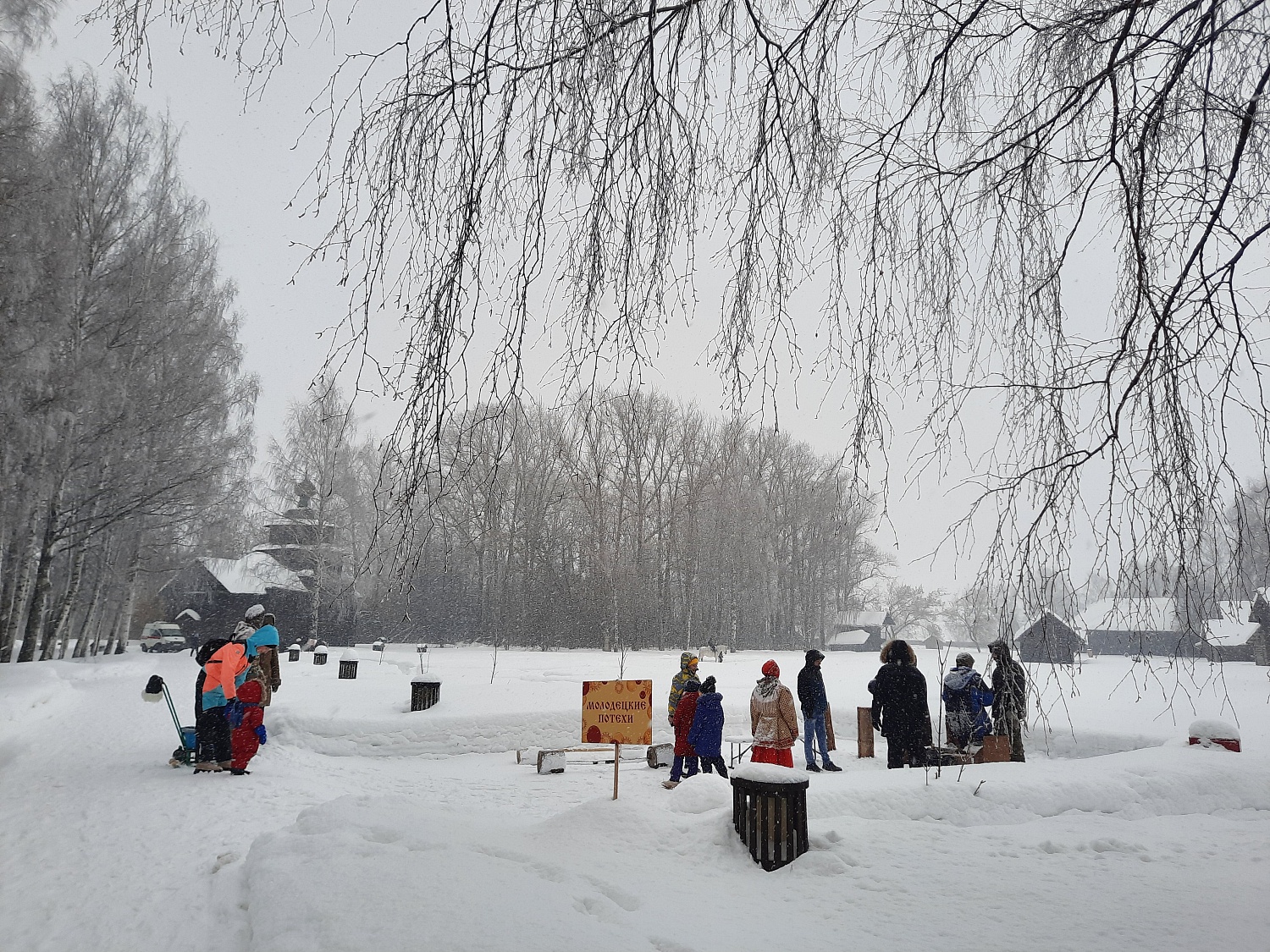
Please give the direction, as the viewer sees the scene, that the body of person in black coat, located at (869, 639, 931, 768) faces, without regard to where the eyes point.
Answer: away from the camera

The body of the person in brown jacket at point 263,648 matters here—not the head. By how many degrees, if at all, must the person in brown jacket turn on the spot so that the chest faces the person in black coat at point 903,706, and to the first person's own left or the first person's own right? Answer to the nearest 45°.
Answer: approximately 135° to the first person's own left

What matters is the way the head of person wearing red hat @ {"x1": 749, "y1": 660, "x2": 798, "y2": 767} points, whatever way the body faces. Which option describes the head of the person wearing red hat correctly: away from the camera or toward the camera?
away from the camera

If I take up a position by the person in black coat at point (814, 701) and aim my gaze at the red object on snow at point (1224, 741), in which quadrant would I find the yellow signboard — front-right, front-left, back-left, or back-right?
back-right

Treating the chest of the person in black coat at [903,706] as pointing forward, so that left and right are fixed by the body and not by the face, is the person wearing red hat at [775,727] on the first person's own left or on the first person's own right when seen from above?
on the first person's own left

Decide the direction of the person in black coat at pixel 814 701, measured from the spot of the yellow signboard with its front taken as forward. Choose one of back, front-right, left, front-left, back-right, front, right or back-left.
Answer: back-left
